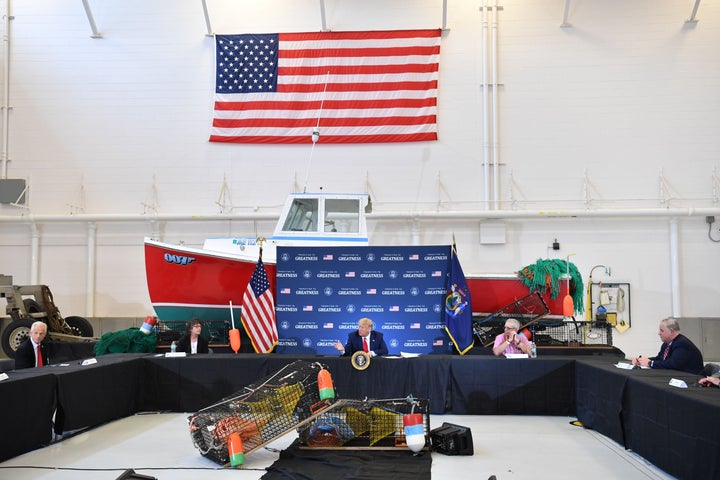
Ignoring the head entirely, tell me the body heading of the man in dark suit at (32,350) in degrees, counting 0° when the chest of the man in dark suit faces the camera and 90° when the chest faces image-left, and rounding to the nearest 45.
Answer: approximately 315°

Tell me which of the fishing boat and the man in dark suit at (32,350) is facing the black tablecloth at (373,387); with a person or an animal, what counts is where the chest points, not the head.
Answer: the man in dark suit

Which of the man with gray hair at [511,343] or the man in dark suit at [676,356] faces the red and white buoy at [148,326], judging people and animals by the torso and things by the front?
the man in dark suit

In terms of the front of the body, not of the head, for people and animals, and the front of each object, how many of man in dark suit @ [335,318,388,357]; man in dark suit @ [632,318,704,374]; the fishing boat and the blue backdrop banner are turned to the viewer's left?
2

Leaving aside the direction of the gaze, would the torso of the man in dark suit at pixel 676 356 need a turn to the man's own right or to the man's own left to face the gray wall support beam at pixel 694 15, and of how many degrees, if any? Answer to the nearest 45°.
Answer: approximately 90° to the man's own right

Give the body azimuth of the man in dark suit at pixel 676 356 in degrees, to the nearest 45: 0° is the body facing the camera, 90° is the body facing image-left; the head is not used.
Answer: approximately 90°

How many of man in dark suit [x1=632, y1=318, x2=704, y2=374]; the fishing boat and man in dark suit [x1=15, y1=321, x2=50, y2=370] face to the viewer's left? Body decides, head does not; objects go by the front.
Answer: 2

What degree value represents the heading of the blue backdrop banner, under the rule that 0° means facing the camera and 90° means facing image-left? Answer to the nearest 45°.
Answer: approximately 0°

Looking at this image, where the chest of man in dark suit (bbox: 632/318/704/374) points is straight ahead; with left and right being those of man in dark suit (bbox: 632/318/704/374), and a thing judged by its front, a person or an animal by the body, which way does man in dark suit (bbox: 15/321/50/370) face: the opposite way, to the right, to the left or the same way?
the opposite way

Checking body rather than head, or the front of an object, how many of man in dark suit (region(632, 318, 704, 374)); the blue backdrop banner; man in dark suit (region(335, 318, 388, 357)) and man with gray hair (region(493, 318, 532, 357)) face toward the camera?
3

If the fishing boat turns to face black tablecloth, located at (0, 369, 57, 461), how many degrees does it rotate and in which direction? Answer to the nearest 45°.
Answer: approximately 90° to its left

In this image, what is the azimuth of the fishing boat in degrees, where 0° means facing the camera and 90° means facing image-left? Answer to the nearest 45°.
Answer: approximately 90°
